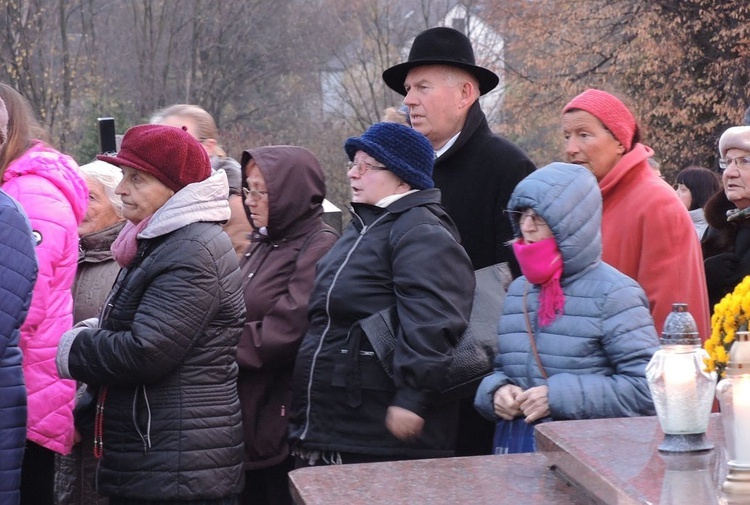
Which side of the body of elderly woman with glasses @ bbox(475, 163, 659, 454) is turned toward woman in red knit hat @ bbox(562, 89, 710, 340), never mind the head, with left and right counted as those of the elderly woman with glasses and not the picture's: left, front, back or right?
back

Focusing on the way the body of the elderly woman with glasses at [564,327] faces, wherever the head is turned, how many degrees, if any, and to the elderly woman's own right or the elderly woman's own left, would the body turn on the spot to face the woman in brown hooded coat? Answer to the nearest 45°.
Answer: approximately 90° to the elderly woman's own right

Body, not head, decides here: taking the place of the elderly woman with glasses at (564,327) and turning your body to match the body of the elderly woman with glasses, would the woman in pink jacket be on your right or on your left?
on your right

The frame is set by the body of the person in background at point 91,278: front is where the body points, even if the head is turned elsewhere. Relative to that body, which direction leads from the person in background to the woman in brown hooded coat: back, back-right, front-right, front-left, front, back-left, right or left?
back-left

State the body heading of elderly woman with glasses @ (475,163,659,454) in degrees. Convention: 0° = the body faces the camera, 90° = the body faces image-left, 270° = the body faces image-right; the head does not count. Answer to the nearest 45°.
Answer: approximately 45°

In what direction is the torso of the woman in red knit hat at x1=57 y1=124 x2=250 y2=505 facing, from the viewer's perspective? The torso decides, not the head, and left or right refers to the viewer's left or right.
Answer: facing to the left of the viewer

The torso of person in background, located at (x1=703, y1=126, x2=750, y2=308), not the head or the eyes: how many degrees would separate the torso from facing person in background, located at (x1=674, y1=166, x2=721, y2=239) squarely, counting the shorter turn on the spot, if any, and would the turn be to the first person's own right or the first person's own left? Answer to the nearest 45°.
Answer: approximately 135° to the first person's own right

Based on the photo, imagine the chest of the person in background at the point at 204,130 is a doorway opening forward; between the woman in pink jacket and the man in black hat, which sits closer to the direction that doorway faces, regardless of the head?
the woman in pink jacket

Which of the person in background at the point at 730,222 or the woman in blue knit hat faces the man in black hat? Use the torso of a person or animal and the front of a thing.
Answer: the person in background

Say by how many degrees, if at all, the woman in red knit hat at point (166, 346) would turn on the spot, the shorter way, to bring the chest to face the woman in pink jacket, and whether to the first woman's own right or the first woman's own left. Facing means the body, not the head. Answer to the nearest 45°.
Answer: approximately 45° to the first woman's own right
